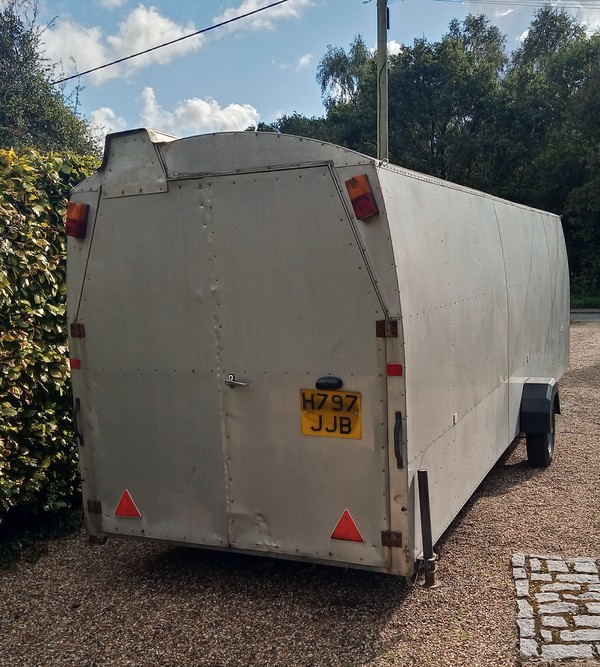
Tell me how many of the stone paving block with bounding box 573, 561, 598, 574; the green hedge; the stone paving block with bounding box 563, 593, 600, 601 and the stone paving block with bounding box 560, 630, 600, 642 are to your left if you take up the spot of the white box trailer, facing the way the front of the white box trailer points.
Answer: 1

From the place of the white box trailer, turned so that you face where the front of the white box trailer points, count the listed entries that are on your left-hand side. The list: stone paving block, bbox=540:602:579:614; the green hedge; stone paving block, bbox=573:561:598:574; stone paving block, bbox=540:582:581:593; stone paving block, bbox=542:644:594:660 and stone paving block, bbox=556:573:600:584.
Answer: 1

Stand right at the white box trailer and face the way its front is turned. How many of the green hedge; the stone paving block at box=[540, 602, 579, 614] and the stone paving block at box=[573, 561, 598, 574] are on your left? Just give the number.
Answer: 1

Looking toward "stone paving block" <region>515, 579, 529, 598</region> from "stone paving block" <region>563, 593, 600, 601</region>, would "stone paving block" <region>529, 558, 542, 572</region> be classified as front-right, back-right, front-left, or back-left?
front-right

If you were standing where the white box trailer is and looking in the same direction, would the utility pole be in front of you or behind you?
in front

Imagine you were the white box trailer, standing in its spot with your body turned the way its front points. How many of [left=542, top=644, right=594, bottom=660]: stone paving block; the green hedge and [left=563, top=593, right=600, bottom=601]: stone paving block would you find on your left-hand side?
1

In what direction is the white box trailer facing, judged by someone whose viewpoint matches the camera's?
facing away from the viewer and to the right of the viewer

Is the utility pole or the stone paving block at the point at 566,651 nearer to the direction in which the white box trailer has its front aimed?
the utility pole

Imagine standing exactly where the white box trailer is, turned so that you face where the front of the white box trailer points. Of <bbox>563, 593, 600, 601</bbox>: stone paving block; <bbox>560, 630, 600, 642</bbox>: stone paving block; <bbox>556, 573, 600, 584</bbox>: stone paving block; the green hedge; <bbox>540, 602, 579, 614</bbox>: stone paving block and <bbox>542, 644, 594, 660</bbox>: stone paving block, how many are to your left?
1

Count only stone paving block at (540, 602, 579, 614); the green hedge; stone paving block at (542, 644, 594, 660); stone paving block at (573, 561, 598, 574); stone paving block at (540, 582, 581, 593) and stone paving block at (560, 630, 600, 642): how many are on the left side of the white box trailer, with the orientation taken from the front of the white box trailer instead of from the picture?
1

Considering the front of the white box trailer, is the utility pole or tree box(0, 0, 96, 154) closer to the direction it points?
the utility pole
